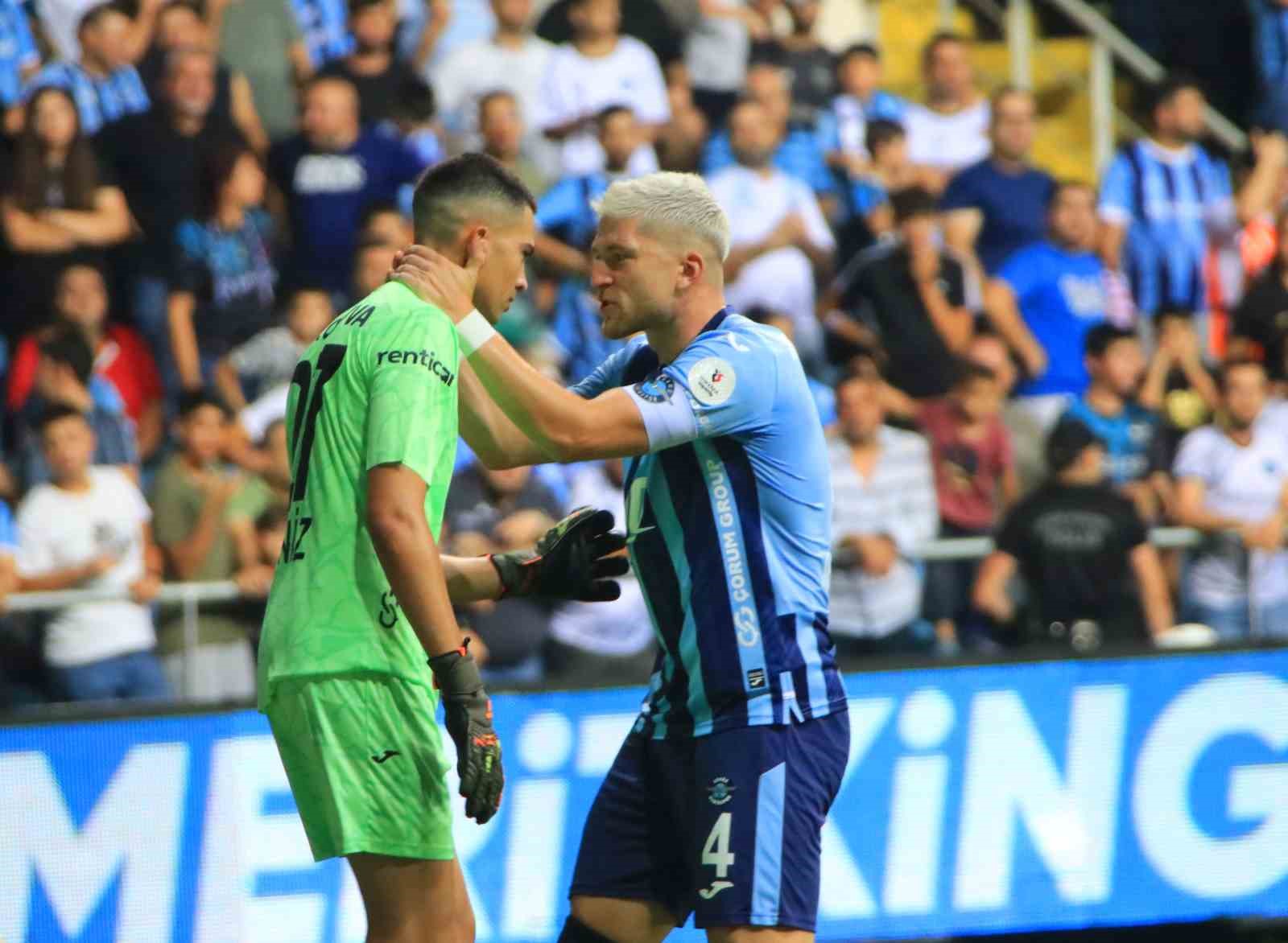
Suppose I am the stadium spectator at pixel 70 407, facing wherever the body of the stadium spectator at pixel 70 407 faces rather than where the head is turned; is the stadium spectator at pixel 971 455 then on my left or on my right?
on my left

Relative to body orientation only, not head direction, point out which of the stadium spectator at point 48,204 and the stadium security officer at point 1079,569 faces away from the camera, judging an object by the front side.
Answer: the stadium security officer at point 1079,569

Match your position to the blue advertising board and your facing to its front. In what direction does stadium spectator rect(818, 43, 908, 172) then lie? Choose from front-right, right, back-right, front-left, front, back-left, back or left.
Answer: back

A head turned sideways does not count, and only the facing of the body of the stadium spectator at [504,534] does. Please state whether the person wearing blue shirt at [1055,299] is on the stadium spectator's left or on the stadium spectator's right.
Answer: on the stadium spectator's left
